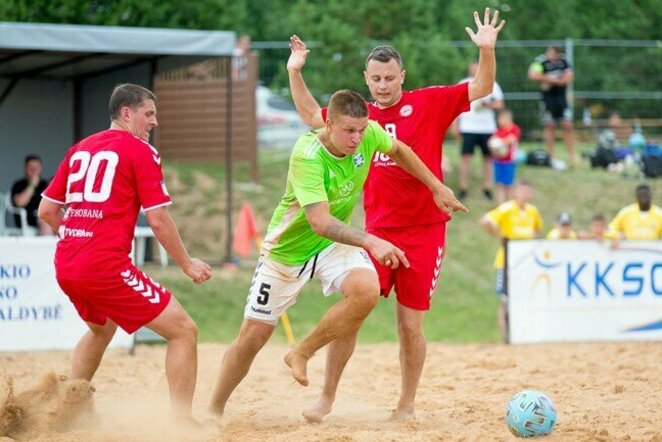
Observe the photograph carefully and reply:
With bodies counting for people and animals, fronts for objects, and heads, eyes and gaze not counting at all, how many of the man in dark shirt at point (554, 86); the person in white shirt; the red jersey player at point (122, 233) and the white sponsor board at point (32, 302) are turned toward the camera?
3

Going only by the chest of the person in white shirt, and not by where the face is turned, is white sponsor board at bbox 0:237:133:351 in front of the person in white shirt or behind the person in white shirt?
in front

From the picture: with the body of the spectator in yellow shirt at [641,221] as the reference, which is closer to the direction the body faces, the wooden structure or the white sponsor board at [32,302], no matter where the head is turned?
the white sponsor board

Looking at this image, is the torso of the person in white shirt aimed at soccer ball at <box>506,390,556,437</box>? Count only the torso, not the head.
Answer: yes

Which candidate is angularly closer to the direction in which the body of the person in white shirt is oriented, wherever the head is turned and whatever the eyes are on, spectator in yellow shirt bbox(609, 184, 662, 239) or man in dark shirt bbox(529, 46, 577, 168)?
the spectator in yellow shirt

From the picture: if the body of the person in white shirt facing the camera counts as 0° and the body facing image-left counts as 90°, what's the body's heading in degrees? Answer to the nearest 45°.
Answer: approximately 0°

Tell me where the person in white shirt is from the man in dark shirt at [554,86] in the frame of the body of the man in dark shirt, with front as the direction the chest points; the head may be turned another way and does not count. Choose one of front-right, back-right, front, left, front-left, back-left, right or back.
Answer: front-right

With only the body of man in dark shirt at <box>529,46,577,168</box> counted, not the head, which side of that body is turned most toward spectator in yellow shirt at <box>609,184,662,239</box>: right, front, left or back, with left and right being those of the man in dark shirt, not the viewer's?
front

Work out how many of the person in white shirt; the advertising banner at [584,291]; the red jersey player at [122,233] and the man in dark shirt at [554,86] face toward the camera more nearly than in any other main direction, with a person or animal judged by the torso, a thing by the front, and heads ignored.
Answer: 3

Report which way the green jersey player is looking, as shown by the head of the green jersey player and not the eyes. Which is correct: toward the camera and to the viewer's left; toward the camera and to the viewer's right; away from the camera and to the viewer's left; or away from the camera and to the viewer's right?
toward the camera and to the viewer's right
